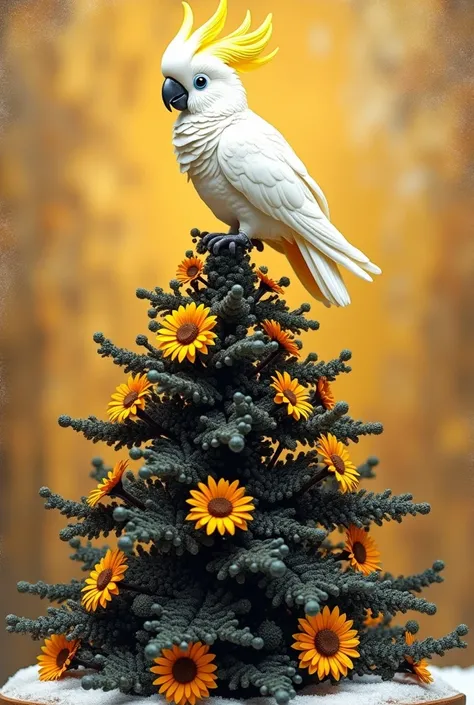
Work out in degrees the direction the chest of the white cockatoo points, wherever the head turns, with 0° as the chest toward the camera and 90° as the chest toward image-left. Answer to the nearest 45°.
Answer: approximately 90°
